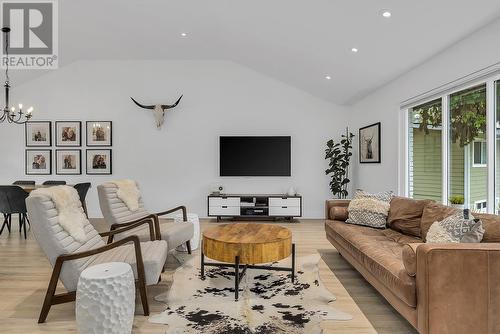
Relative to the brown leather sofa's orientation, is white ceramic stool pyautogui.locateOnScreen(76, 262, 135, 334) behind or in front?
in front

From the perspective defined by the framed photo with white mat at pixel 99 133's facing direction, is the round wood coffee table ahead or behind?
ahead

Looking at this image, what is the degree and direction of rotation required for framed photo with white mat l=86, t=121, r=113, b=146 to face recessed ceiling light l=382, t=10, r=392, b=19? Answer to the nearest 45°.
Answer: approximately 45° to its left

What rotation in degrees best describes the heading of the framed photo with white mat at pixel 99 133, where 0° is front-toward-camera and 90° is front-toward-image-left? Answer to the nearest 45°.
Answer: approximately 0°

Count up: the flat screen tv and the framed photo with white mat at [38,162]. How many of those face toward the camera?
2

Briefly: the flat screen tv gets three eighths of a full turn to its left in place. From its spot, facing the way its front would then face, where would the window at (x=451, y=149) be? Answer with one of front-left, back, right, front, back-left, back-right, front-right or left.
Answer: right

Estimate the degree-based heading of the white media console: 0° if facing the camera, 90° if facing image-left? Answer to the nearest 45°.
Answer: approximately 0°

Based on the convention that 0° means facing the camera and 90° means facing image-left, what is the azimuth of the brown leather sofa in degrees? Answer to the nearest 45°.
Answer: approximately 45°

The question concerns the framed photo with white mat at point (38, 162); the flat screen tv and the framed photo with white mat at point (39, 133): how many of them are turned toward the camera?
3

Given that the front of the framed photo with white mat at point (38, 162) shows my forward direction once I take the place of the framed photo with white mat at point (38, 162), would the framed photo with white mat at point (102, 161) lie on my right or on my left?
on my left
